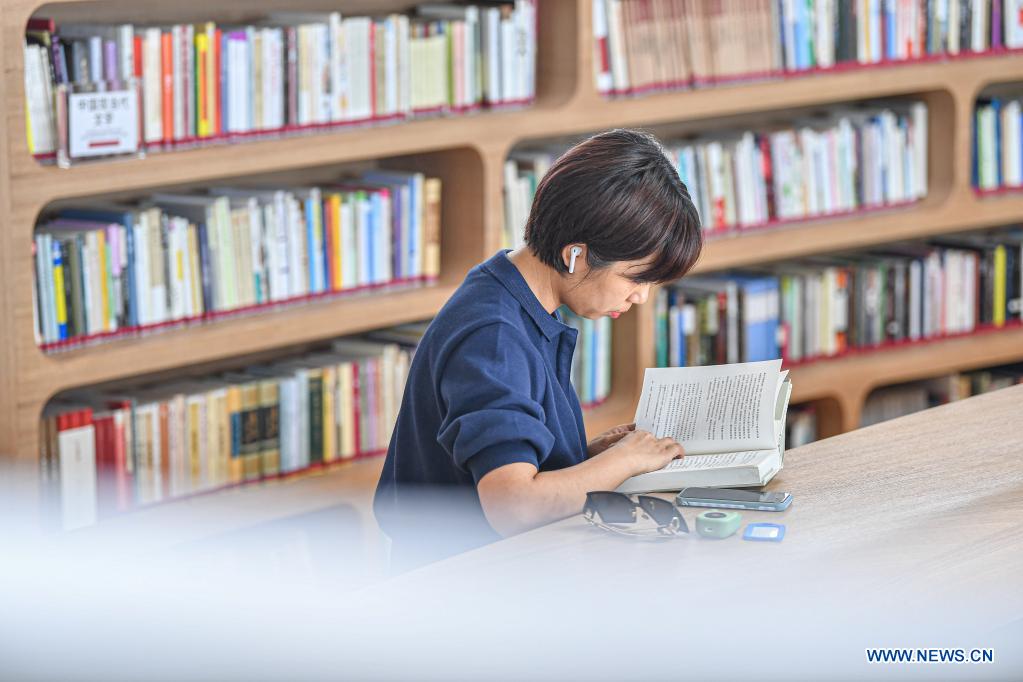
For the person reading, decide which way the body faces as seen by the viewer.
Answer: to the viewer's right

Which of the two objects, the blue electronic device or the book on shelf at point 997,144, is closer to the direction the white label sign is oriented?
the blue electronic device

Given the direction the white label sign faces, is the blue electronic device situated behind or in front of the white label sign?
in front

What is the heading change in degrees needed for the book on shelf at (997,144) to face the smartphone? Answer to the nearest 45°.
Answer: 0° — it already faces it

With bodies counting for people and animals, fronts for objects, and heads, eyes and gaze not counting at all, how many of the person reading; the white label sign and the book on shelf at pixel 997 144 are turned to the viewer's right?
1

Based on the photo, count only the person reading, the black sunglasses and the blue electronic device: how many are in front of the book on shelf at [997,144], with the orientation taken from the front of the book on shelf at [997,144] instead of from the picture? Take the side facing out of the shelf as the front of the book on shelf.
3

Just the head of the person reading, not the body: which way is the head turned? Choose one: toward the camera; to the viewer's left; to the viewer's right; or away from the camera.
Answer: to the viewer's right

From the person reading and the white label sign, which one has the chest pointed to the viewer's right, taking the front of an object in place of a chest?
the person reading

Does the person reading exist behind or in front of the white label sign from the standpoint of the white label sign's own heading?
in front

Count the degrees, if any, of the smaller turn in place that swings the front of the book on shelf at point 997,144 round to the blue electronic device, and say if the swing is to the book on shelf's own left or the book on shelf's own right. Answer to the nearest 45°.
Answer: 0° — it already faces it

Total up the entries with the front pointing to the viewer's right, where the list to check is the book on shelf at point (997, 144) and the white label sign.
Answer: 0

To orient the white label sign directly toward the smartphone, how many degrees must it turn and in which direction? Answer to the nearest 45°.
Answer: approximately 45° to its left
